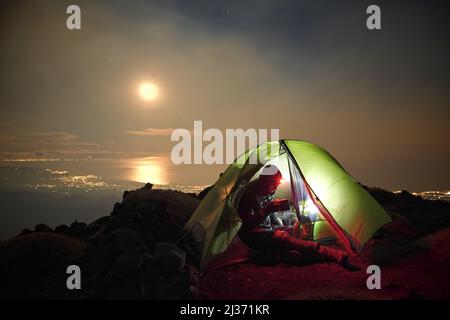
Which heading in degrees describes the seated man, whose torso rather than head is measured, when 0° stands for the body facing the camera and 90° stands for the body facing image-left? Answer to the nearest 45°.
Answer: approximately 270°
